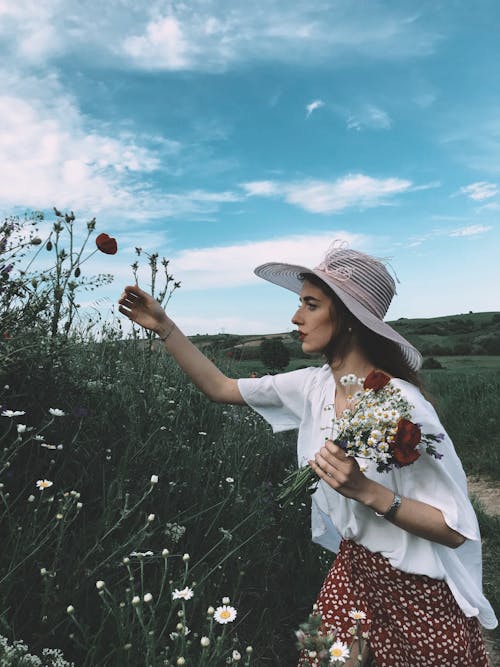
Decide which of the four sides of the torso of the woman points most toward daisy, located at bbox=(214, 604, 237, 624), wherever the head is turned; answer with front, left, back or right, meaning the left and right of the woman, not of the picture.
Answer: front

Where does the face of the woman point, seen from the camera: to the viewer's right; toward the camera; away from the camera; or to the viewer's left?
to the viewer's left

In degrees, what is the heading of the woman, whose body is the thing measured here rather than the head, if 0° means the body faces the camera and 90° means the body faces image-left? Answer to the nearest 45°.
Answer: approximately 45°
